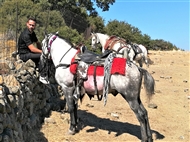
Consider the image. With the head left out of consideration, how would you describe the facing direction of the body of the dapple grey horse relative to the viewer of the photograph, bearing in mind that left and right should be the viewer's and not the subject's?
facing to the left of the viewer

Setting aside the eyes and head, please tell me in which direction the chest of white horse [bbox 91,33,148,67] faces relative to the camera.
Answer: to the viewer's left

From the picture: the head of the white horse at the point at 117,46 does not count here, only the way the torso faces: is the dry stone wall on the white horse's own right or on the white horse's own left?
on the white horse's own left

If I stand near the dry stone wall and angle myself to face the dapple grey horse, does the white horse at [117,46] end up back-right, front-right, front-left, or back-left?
front-left

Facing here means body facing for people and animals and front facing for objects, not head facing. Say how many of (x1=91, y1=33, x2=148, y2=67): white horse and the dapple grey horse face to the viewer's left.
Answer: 2

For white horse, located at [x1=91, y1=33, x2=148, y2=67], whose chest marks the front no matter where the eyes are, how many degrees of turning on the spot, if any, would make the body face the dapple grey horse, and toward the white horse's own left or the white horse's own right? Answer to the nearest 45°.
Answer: approximately 90° to the white horse's own left

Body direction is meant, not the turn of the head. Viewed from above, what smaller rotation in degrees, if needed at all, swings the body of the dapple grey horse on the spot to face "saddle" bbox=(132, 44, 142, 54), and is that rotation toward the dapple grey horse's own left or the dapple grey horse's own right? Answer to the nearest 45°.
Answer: approximately 90° to the dapple grey horse's own right
